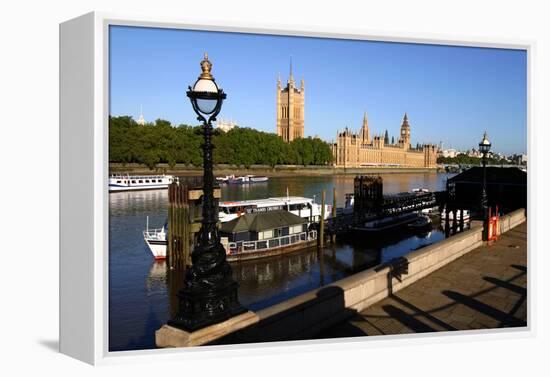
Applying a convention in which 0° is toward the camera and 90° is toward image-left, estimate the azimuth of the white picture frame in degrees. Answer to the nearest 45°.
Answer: approximately 315°
